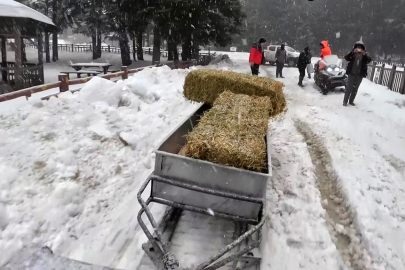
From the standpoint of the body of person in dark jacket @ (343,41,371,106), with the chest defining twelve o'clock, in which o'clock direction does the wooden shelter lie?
The wooden shelter is roughly at 3 o'clock from the person in dark jacket.

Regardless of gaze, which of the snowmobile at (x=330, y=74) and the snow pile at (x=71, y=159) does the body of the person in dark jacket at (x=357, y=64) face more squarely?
the snow pile

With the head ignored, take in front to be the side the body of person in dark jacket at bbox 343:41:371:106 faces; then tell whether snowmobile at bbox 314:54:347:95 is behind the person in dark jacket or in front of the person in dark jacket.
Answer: behind

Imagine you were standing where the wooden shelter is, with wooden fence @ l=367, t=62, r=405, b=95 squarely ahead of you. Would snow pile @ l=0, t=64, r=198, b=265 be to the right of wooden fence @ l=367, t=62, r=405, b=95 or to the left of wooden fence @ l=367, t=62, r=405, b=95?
right

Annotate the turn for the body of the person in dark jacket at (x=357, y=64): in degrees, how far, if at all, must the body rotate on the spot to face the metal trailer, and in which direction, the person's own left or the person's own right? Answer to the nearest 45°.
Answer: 0° — they already face it

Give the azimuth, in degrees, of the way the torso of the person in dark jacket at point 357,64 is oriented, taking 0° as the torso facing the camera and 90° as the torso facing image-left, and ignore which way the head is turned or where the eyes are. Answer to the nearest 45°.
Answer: approximately 0°

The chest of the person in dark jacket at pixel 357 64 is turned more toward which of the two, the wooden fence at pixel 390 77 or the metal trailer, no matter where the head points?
the metal trailer

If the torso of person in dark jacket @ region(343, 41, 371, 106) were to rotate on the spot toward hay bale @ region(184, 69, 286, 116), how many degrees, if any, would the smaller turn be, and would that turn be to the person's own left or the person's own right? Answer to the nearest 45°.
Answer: approximately 45° to the person's own right
